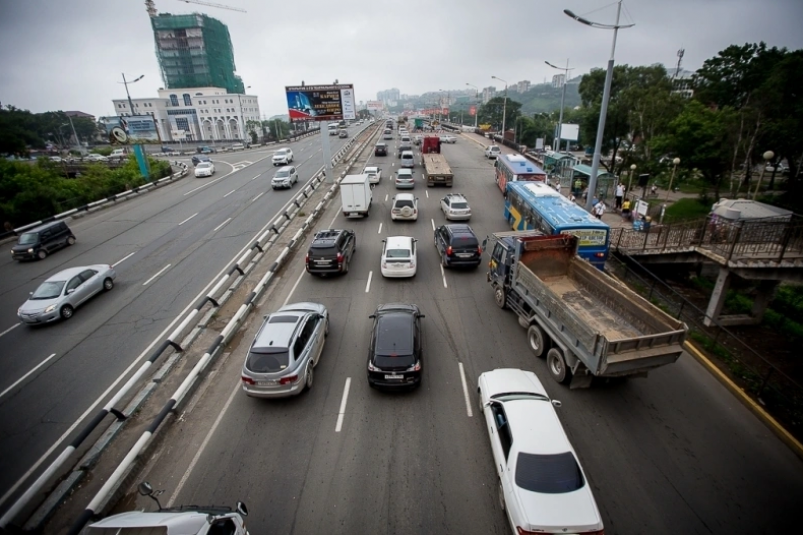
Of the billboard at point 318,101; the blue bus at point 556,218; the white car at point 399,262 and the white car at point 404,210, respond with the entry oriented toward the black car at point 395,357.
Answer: the billboard

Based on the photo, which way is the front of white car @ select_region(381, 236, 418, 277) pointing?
away from the camera

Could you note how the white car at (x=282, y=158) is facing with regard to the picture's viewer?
facing the viewer and to the left of the viewer

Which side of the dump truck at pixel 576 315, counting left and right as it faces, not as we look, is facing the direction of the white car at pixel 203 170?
front

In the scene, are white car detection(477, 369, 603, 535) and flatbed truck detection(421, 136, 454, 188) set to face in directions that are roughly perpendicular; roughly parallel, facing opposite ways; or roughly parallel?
roughly parallel

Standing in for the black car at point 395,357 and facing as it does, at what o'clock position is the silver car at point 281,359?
The silver car is roughly at 9 o'clock from the black car.

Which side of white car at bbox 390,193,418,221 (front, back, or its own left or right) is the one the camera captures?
back

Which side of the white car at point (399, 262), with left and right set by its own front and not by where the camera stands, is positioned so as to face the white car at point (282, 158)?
front

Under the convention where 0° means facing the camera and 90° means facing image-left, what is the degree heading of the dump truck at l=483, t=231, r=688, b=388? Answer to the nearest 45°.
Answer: approximately 135°

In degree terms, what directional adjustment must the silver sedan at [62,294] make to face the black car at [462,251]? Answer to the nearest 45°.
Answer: approximately 90° to its left

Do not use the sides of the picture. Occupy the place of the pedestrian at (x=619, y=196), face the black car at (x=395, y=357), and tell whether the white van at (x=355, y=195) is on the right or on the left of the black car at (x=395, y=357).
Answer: right

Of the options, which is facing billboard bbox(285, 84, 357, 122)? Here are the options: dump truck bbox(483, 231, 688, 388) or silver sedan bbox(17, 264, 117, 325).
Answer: the dump truck

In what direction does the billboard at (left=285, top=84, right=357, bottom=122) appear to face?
toward the camera

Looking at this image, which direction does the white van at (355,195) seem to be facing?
away from the camera

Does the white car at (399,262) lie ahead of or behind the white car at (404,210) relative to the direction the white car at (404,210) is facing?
behind

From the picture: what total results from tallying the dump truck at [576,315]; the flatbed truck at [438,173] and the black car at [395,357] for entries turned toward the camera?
0

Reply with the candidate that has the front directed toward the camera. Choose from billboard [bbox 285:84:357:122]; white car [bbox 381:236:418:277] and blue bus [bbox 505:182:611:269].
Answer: the billboard

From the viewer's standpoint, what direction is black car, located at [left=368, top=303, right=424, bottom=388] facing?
away from the camera

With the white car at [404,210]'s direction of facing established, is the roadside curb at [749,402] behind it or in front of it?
behind

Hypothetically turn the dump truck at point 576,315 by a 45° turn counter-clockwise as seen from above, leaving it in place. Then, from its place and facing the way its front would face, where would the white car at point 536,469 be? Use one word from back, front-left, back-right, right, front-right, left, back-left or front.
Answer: left
